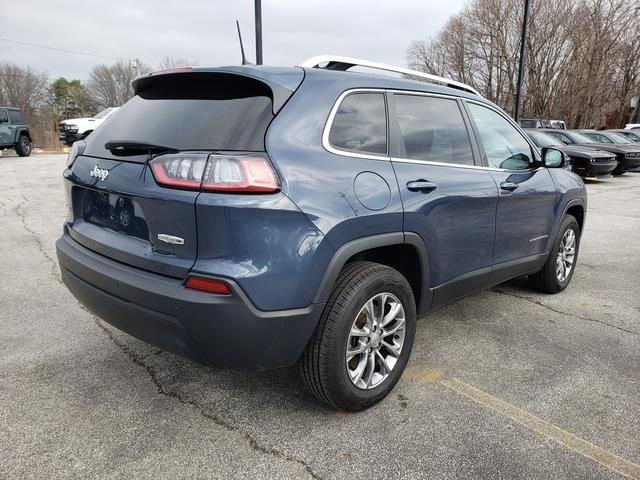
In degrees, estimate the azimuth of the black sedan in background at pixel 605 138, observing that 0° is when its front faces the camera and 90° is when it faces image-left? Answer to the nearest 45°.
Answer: approximately 315°

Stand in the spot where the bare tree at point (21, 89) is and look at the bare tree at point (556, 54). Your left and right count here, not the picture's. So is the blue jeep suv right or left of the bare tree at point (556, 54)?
right

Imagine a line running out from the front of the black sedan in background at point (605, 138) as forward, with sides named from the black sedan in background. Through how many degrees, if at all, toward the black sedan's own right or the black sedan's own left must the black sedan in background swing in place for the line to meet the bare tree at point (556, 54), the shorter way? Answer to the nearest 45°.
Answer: approximately 135° to the black sedan's own left

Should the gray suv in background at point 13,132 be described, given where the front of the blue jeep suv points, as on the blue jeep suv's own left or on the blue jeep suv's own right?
on the blue jeep suv's own left

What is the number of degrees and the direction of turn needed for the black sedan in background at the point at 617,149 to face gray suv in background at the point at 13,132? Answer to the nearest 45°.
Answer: approximately 135° to its right

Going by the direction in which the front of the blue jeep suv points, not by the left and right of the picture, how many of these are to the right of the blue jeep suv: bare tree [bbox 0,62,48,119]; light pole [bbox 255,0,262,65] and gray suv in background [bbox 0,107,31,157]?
0

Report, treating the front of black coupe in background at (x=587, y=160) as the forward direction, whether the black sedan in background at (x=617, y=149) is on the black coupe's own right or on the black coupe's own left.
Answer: on the black coupe's own left

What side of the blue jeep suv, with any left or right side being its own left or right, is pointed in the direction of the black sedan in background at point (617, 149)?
front

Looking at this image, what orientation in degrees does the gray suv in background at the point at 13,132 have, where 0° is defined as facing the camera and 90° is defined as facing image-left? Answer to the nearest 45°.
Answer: approximately 45°

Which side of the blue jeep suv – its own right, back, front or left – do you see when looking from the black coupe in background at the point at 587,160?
front

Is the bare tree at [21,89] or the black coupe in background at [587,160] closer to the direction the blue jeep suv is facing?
the black coupe in background

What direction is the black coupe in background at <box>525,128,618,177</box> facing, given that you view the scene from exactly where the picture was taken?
facing the viewer and to the right of the viewer

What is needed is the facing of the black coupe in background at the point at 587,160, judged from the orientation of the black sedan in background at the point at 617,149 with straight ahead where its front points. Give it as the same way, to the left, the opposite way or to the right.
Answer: the same way

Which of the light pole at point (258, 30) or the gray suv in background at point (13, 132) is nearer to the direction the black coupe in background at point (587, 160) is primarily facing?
the light pole
